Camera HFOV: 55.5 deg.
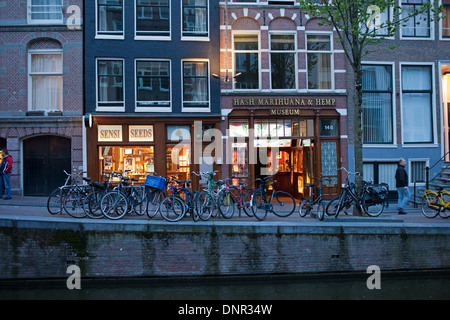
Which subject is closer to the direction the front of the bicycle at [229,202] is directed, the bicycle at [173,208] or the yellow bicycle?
the bicycle

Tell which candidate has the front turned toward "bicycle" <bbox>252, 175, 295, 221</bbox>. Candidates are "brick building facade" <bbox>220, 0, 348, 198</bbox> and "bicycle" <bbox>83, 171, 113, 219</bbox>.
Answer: the brick building facade

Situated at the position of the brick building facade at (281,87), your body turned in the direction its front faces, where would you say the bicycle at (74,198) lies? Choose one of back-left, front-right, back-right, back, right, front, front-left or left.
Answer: front-right

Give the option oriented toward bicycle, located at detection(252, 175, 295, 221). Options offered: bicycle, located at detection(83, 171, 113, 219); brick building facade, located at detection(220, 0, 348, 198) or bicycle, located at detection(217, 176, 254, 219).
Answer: the brick building facade

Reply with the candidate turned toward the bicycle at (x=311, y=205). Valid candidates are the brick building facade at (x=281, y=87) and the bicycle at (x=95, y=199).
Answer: the brick building facade

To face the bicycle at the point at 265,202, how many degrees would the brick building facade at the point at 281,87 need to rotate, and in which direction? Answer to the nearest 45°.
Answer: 0° — it already faces it

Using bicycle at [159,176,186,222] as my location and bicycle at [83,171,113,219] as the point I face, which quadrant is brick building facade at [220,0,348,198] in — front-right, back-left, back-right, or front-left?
back-right

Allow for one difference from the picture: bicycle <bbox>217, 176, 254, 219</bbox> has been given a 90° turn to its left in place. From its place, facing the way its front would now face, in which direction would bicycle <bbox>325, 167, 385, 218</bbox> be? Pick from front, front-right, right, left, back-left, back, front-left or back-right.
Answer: front-left

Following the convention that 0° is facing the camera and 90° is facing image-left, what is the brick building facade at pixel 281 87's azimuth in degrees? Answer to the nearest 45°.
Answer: approximately 0°

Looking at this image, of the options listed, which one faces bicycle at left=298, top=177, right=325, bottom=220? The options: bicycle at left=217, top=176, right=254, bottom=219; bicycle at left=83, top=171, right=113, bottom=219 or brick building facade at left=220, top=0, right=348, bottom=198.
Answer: the brick building facade

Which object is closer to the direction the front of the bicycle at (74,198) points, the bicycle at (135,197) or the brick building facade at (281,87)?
the brick building facade
